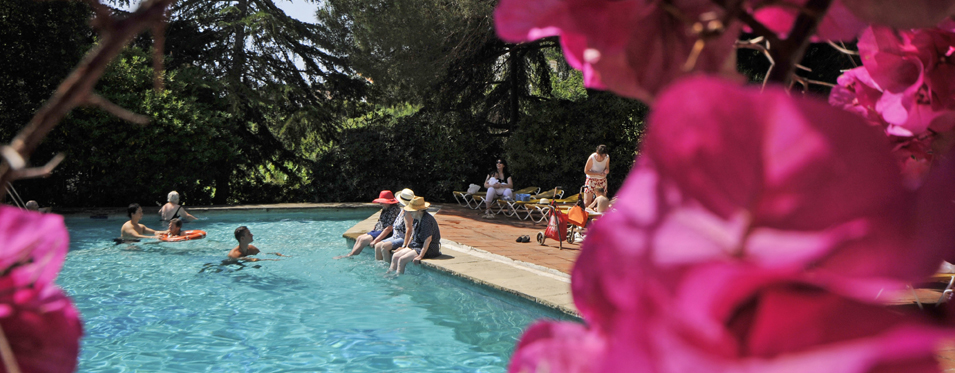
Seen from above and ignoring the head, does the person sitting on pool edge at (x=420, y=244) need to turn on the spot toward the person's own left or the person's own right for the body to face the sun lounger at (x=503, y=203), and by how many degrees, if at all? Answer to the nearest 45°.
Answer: approximately 135° to the person's own right

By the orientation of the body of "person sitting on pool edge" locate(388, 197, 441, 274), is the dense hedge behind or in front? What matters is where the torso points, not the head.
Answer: behind

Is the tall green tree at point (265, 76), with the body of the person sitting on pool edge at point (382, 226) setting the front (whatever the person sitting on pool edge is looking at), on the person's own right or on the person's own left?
on the person's own right

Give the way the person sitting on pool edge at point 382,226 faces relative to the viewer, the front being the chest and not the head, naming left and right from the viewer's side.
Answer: facing to the left of the viewer

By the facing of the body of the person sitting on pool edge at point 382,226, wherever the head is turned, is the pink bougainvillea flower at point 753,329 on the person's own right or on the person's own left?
on the person's own left

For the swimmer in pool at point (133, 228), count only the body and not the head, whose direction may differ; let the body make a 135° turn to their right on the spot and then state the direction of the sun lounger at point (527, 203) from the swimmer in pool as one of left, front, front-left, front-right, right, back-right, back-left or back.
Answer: back-left

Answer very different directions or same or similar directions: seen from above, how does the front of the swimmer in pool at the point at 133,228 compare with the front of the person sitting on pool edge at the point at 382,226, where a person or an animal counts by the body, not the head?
very different directions

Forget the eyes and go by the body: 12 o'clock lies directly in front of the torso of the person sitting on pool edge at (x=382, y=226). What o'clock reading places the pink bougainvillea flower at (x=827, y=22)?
The pink bougainvillea flower is roughly at 9 o'clock from the person sitting on pool edge.

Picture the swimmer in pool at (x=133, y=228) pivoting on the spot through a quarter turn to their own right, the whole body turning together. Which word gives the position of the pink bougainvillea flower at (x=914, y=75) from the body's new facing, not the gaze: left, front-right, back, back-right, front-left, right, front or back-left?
front

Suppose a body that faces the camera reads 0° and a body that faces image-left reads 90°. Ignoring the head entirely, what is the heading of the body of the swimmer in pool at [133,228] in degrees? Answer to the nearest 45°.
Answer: approximately 270°

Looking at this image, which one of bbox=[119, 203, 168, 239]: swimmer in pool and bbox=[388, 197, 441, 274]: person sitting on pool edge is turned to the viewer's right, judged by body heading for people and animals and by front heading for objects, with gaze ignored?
the swimmer in pool

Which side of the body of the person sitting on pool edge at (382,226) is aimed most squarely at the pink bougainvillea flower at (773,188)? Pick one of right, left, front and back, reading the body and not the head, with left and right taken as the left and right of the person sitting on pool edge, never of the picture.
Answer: left

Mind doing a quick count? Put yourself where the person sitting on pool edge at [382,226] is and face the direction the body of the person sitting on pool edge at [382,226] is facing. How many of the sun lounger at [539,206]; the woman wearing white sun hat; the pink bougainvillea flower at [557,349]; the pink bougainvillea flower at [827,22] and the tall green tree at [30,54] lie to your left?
3

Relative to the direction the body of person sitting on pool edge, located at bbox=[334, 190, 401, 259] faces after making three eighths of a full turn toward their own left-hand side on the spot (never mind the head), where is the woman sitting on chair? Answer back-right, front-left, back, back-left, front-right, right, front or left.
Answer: left

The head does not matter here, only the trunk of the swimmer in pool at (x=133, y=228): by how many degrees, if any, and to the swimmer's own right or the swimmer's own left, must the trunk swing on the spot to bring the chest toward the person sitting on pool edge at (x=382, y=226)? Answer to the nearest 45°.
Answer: approximately 45° to the swimmer's own right

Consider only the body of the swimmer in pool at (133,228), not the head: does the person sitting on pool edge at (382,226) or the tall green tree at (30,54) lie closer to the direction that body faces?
the person sitting on pool edge

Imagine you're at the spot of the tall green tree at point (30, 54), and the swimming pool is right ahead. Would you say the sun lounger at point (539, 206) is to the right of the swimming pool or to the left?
left

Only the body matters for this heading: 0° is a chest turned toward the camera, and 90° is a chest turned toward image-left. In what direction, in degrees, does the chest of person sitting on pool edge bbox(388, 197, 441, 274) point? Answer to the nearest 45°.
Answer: approximately 45°
